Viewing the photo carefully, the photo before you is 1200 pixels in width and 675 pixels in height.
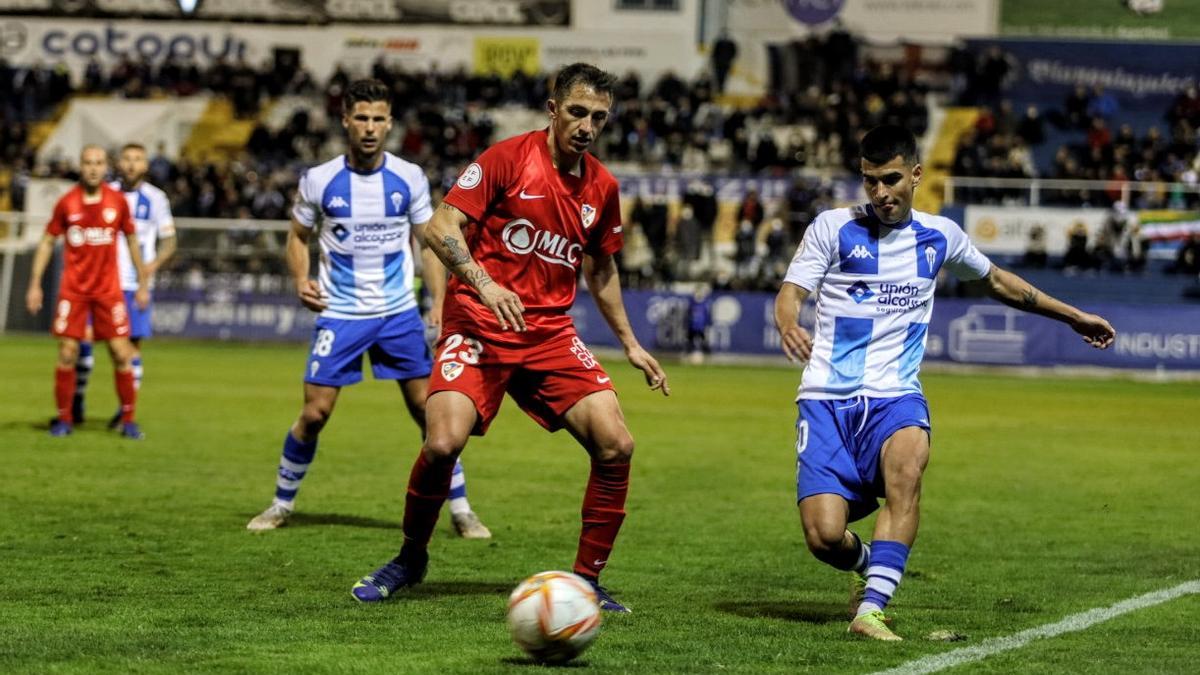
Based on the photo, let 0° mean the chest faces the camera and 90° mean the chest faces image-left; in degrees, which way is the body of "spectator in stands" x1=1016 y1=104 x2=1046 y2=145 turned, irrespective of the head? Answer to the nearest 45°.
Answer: approximately 0°

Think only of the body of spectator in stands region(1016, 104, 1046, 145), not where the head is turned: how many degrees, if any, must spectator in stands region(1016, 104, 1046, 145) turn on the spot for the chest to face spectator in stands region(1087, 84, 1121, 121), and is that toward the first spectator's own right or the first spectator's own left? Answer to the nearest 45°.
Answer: approximately 135° to the first spectator's own left

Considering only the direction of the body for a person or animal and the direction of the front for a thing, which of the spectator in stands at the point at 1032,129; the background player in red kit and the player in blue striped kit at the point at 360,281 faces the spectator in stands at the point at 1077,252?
the spectator in stands at the point at 1032,129

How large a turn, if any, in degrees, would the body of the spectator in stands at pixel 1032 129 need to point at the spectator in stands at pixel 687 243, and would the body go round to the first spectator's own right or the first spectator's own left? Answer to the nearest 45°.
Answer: approximately 45° to the first spectator's own right

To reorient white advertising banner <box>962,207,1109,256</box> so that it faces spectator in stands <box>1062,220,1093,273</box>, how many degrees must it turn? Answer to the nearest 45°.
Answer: approximately 45° to its left

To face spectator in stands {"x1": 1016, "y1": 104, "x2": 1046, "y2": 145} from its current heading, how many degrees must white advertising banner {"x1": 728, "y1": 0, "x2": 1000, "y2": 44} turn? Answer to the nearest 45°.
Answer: approximately 45° to its left
